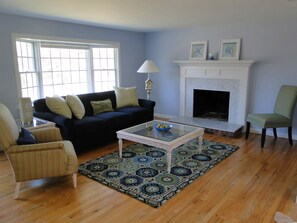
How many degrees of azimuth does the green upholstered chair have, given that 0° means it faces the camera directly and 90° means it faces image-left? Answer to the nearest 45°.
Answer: approximately 45°

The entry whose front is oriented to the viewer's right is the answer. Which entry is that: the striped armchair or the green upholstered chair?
the striped armchair

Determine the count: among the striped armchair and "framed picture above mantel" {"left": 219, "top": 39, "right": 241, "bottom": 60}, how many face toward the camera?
1

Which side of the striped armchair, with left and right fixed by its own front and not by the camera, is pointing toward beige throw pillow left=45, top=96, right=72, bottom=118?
left

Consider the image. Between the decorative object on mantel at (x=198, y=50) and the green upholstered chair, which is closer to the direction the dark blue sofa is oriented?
the green upholstered chair

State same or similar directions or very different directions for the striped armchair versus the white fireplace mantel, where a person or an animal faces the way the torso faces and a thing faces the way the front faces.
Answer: very different directions

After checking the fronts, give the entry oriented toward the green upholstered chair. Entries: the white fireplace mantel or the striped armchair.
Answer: the striped armchair

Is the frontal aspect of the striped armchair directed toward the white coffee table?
yes

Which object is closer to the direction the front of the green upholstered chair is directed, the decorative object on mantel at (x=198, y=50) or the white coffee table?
the white coffee table

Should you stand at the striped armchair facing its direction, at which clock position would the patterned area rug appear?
The patterned area rug is roughly at 12 o'clock from the striped armchair.

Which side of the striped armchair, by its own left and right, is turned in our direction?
right

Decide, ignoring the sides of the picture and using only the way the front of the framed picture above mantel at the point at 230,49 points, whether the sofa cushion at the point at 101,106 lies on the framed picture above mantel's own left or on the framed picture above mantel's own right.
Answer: on the framed picture above mantel's own right
